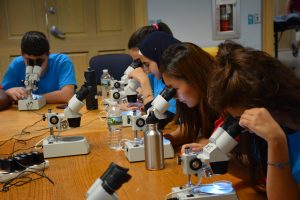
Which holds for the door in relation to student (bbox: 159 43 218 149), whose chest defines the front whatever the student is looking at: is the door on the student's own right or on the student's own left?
on the student's own right

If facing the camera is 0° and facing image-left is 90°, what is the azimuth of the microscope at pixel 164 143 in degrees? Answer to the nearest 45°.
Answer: approximately 270°

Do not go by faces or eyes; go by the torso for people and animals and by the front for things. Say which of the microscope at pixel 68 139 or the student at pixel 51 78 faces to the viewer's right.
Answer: the microscope

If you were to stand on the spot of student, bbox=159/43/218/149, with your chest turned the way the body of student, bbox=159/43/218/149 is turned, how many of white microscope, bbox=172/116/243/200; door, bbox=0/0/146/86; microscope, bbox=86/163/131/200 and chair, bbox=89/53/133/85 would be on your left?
2

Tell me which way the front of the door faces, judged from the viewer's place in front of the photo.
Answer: facing the viewer

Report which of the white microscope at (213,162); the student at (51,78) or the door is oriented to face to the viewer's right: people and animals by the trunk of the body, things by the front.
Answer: the white microscope

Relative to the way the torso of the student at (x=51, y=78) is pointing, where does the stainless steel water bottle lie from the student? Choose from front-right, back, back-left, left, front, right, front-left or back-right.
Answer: front

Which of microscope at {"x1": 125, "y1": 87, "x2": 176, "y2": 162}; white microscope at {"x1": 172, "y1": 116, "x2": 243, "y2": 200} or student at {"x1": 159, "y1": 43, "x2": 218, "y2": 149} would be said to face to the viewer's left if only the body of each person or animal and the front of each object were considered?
the student

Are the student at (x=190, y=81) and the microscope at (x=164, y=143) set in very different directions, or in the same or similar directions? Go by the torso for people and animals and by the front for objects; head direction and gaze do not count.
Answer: very different directions

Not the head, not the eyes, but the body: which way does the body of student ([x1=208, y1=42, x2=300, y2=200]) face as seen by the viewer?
to the viewer's left

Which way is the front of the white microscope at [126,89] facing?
to the viewer's right

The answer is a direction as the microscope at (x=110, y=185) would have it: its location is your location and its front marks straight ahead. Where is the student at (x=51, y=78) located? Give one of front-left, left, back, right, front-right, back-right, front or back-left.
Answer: left

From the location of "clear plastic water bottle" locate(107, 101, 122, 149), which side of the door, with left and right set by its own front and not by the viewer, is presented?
front

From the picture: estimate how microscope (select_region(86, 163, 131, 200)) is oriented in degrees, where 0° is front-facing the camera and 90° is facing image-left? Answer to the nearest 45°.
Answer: approximately 270°
